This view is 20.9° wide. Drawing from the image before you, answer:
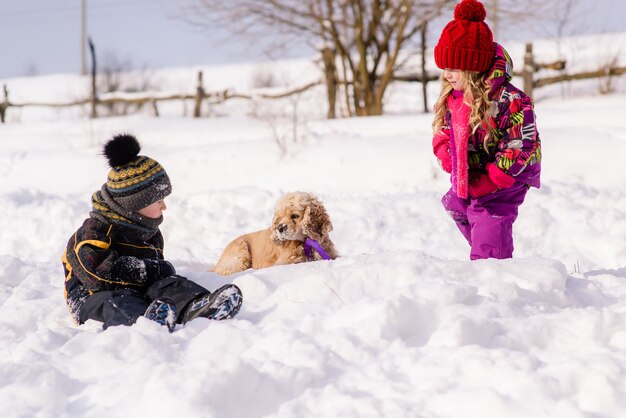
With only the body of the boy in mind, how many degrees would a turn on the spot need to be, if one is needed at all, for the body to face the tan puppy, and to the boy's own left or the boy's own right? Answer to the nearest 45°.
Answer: approximately 45° to the boy's own left

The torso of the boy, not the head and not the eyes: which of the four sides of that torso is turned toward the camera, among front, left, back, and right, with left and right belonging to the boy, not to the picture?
right

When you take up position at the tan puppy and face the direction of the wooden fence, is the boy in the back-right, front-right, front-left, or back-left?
back-left

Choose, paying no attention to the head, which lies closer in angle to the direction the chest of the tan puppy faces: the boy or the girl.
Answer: the girl

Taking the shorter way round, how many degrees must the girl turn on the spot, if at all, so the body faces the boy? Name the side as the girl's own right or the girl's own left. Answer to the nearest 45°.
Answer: approximately 45° to the girl's own right

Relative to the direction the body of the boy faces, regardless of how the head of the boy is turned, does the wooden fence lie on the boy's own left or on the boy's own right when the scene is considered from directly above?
on the boy's own left

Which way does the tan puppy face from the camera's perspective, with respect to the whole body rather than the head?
to the viewer's right

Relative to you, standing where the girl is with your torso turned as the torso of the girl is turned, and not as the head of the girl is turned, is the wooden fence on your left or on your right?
on your right

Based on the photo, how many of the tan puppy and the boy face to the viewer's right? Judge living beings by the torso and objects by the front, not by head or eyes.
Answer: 2

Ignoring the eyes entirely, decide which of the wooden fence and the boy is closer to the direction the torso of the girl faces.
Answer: the boy

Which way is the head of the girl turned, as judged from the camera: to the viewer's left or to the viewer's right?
to the viewer's left

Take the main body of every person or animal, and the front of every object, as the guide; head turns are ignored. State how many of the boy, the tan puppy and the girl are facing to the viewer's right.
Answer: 2

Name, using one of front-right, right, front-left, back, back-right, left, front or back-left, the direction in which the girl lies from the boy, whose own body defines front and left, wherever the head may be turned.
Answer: front

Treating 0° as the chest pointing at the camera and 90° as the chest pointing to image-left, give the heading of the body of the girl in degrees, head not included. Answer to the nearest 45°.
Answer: approximately 45°

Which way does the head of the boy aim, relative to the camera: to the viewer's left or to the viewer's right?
to the viewer's right

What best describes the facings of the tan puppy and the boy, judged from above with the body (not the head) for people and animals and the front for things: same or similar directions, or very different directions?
same or similar directions
